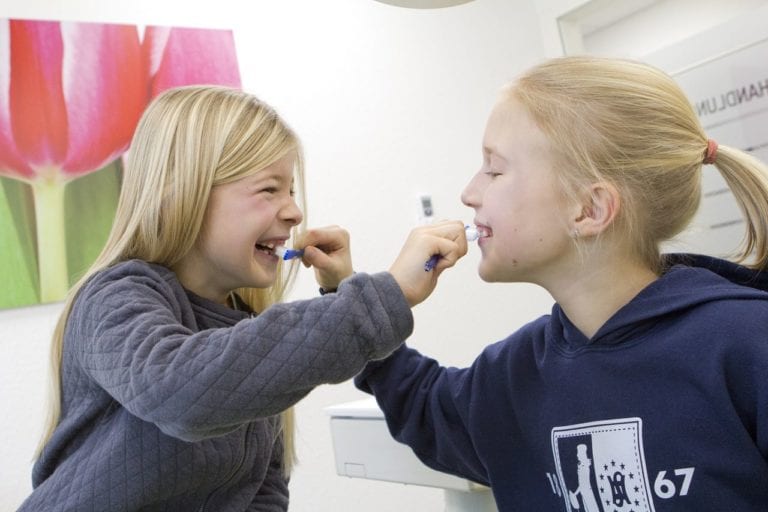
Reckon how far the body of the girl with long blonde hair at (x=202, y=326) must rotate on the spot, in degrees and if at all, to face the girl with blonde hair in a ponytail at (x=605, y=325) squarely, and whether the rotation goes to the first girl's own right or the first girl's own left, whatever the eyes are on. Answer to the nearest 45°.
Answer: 0° — they already face them

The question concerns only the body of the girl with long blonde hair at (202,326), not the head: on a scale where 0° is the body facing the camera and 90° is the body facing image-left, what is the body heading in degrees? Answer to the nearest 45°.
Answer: approximately 270°

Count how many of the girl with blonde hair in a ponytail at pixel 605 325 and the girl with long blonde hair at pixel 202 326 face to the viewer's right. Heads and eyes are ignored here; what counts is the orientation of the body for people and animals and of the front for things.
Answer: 1

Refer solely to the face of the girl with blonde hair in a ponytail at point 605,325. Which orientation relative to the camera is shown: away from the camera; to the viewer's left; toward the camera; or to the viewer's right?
to the viewer's left

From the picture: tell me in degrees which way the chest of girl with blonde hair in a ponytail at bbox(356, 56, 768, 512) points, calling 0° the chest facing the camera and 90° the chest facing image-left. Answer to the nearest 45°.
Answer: approximately 45°

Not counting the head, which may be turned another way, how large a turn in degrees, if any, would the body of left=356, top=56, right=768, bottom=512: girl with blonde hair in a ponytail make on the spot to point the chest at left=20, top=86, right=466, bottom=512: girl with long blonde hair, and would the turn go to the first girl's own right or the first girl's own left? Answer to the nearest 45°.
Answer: approximately 45° to the first girl's own right

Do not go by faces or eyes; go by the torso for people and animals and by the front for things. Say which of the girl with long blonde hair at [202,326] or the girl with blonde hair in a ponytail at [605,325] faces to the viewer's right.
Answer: the girl with long blonde hair at [202,326]
